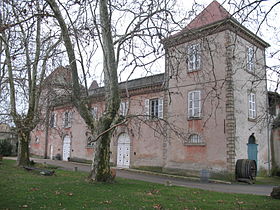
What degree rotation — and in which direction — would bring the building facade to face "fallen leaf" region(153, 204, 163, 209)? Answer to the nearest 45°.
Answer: approximately 45° to its left

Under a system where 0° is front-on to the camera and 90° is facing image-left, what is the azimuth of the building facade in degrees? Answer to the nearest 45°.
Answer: approximately 45°

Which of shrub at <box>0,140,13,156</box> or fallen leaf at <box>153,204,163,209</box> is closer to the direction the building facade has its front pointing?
the fallen leaf

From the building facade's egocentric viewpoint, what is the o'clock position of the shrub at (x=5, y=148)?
The shrub is roughly at 3 o'clock from the building facade.

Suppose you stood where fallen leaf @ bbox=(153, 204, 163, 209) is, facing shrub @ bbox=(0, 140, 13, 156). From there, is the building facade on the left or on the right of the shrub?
right
